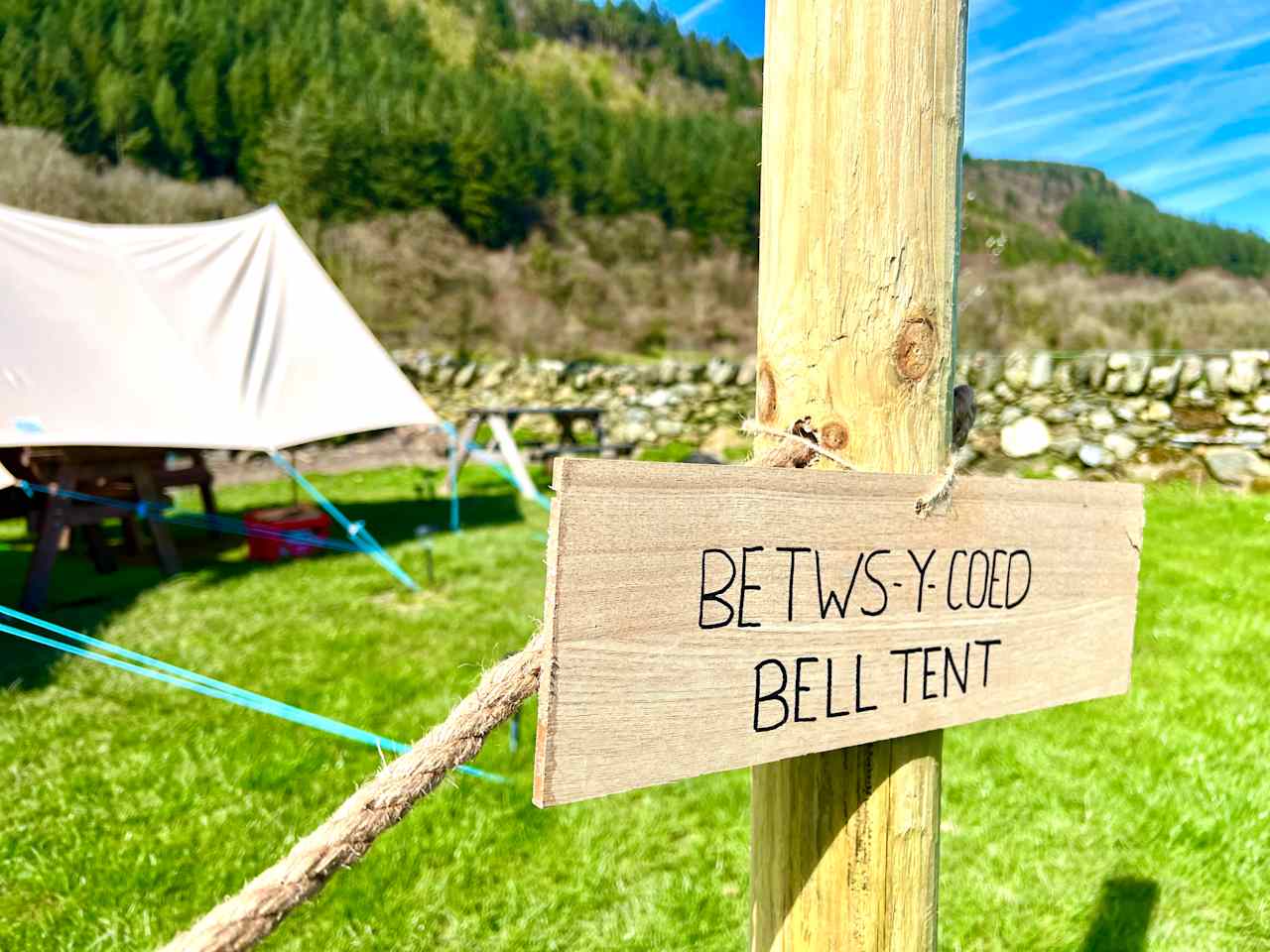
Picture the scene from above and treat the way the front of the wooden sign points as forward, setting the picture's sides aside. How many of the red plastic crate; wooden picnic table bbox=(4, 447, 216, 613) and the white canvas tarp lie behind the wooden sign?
3

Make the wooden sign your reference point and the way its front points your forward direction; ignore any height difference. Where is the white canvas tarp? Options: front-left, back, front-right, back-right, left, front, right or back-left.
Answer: back

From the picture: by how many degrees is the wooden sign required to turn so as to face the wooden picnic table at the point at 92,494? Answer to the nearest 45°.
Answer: approximately 180°

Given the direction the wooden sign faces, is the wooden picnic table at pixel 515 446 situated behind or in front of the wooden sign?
behind

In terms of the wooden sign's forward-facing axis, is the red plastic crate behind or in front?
behind

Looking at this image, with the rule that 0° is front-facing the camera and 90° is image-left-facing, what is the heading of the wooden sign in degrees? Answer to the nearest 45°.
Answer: approximately 315°
